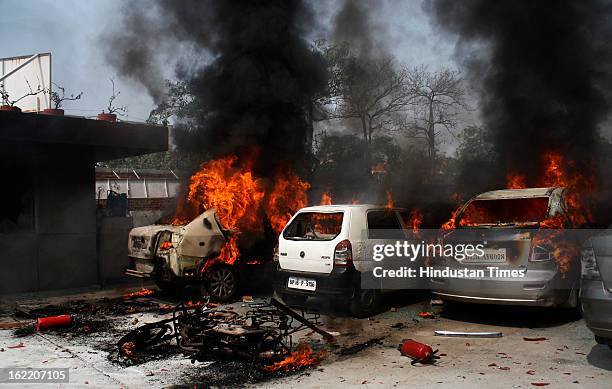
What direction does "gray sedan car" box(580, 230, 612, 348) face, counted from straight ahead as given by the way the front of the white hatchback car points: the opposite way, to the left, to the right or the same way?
the same way

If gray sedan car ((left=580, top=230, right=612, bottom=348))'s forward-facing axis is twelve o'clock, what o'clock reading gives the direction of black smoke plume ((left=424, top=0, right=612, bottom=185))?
The black smoke plume is roughly at 12 o'clock from the gray sedan car.

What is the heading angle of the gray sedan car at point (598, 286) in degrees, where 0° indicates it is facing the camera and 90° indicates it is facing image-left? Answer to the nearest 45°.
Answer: approximately 180°

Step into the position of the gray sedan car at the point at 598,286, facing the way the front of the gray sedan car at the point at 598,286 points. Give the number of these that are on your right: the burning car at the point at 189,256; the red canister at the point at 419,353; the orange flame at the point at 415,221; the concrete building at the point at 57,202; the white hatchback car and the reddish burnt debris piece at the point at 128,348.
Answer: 0

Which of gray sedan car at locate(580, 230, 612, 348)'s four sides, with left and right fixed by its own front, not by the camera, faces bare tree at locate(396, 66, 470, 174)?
front

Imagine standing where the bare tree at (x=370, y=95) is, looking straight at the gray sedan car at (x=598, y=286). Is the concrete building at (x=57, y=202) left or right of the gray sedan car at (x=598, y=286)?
right

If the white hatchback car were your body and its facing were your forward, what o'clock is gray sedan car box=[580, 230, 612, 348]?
The gray sedan car is roughly at 3 o'clock from the white hatchback car.

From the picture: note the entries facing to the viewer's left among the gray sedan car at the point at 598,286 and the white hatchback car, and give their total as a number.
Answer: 0

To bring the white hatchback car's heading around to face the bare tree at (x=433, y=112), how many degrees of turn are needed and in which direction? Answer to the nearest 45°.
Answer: approximately 45° to its left

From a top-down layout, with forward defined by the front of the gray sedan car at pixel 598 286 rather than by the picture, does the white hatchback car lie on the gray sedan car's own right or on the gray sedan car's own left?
on the gray sedan car's own left

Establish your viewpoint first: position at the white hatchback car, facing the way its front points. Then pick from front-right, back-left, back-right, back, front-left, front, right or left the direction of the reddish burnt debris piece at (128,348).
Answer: back

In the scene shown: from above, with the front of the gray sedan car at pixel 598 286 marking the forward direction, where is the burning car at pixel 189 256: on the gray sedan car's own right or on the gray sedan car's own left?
on the gray sedan car's own left

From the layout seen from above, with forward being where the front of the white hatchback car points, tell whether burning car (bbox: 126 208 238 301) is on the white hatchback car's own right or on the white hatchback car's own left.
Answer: on the white hatchback car's own left

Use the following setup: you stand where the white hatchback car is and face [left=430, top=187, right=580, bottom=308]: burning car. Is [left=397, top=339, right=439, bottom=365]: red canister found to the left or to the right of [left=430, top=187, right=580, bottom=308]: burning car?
right

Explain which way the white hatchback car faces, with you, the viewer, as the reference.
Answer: facing away from the viewer and to the right of the viewer

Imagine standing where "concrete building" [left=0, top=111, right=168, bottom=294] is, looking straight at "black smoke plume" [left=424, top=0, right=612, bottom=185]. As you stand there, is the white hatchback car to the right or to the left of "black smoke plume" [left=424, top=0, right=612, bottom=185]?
right

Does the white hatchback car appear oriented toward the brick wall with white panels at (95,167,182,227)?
no

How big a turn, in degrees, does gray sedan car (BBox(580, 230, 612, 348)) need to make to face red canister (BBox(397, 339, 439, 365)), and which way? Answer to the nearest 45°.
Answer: approximately 90° to its left
